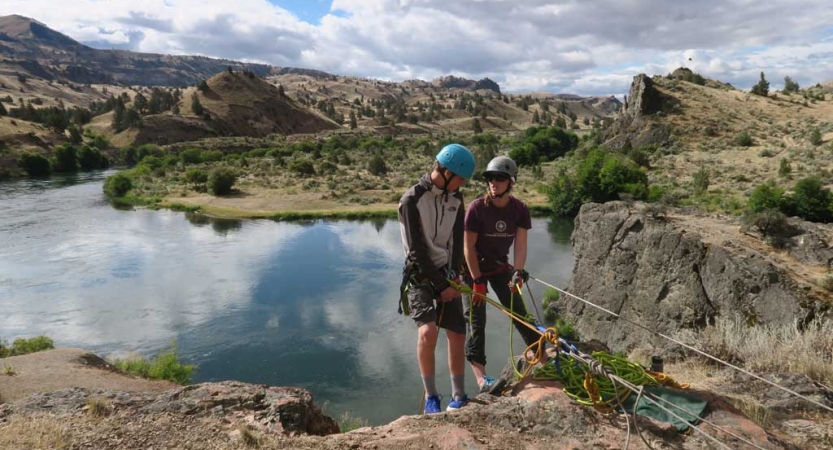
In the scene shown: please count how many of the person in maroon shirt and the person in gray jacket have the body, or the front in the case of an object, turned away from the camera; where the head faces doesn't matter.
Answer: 0

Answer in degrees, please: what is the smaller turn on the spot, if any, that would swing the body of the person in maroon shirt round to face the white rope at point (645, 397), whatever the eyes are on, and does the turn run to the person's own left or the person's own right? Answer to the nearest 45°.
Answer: approximately 45° to the person's own left

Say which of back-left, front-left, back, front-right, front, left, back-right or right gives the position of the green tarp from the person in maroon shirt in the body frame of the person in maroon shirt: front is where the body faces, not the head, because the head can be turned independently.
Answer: front-left

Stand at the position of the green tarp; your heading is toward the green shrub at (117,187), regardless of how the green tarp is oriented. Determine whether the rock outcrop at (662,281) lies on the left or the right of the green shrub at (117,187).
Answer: right

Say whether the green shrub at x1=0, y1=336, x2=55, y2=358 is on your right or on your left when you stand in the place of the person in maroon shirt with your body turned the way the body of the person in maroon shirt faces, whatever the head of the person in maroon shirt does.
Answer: on your right

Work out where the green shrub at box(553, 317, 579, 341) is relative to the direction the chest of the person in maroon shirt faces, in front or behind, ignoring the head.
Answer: behind

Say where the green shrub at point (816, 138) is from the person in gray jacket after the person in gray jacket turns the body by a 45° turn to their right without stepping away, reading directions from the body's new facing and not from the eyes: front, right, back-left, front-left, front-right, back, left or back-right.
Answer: back-left

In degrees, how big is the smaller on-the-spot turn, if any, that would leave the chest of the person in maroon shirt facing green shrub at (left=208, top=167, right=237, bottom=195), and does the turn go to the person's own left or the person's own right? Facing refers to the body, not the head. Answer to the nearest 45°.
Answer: approximately 135° to the person's own right

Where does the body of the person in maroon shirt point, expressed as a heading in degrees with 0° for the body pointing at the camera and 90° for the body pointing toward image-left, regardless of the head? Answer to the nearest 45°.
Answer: approximately 0°

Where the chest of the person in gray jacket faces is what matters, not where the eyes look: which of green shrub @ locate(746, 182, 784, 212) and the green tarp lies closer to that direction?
the green tarp

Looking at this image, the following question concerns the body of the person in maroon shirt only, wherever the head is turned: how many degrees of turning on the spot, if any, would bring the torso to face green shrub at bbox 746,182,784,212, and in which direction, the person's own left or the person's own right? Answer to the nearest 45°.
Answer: approximately 135° to the person's own left

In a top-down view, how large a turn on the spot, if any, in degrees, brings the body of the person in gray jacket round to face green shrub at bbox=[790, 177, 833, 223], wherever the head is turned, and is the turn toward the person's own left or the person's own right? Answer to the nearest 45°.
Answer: approximately 90° to the person's own left

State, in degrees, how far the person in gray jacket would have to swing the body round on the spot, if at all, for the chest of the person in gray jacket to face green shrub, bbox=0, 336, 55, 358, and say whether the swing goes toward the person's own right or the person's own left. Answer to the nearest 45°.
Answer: approximately 180°

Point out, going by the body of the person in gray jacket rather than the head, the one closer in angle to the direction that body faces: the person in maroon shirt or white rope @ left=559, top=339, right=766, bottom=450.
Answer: the white rope

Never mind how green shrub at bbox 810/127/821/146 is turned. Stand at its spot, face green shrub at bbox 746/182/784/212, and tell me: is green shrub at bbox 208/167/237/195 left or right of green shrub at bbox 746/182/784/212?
right
